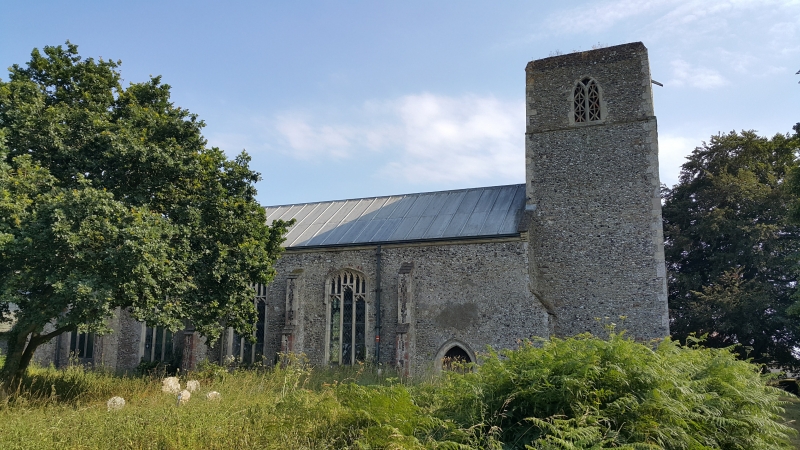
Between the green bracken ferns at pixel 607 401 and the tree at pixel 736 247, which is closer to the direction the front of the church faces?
the shrub

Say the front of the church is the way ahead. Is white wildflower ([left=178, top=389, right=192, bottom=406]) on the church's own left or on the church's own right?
on the church's own right

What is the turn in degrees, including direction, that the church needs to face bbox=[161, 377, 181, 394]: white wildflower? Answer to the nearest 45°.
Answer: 0° — it already faces it

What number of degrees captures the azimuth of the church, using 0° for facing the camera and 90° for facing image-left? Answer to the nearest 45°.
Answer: approximately 0°
